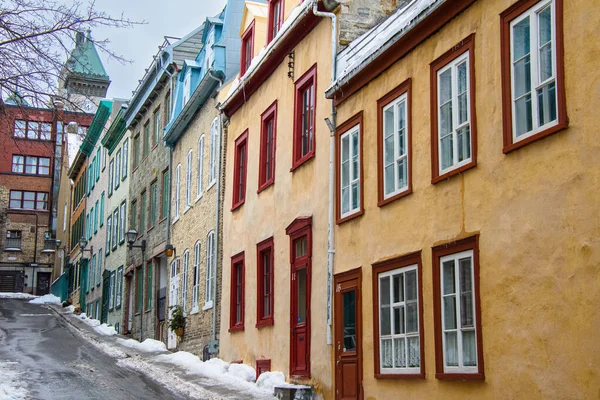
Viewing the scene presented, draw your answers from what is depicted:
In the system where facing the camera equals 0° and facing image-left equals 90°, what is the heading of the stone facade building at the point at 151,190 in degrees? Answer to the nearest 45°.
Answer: approximately 90°

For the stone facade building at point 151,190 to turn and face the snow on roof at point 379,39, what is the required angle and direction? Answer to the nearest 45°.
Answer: approximately 90° to its left

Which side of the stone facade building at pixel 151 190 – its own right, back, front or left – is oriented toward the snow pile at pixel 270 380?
left

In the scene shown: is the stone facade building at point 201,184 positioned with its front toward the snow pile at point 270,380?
no

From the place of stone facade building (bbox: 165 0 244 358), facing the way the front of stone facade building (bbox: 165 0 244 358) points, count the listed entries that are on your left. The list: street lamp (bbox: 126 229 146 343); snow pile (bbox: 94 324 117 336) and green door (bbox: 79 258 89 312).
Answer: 0

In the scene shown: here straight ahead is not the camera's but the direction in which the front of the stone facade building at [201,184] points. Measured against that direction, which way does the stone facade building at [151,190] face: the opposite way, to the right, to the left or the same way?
the same way

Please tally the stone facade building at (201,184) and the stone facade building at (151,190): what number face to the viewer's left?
2

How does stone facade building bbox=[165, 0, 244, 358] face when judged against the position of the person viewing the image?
facing to the left of the viewer

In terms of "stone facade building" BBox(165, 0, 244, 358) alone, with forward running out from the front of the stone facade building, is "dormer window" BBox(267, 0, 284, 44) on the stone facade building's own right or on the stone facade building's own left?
on the stone facade building's own left

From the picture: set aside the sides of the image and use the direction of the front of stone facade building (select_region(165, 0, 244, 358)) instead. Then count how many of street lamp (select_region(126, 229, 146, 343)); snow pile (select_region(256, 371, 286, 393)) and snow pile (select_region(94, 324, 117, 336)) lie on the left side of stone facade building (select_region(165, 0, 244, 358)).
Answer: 1
